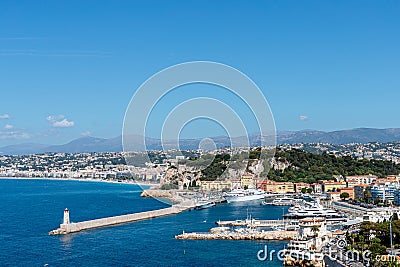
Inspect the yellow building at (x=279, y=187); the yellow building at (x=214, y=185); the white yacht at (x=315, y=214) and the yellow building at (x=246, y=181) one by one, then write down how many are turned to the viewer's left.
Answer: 1

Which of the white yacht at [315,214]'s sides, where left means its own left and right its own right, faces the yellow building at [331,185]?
right

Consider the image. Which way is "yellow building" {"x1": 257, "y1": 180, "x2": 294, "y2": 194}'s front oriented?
toward the camera

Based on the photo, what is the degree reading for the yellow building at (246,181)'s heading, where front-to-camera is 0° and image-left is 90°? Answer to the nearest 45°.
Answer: approximately 0°

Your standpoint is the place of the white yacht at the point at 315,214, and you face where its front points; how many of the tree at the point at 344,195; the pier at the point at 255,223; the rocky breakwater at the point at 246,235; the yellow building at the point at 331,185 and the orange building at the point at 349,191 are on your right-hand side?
3

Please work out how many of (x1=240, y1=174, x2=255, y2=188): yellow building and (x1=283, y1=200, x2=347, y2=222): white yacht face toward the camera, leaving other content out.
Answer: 1

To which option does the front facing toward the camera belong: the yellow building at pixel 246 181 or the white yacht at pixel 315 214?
the yellow building

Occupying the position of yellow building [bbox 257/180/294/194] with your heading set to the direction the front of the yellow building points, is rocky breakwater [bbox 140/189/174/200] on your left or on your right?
on your right

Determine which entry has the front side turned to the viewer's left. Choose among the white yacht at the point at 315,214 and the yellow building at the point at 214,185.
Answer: the white yacht

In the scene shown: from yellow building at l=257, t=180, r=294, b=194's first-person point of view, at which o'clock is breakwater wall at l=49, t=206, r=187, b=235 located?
The breakwater wall is roughly at 1 o'clock from the yellow building.

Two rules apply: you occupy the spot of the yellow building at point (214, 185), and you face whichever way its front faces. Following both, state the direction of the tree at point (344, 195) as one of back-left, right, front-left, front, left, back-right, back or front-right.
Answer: front-left

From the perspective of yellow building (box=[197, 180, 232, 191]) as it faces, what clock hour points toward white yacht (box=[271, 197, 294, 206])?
The white yacht is roughly at 11 o'clock from the yellow building.

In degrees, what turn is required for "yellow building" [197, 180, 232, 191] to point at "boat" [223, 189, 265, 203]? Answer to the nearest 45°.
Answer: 0° — it already faces it

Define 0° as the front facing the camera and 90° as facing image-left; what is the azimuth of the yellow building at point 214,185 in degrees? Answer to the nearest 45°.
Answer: approximately 0°

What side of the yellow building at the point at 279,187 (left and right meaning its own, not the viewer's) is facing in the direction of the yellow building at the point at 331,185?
left

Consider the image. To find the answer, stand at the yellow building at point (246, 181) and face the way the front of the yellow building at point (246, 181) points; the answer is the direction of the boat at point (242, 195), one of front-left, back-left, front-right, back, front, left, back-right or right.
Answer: front
